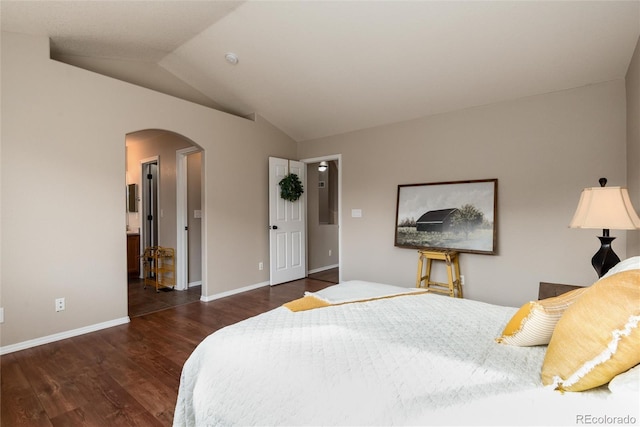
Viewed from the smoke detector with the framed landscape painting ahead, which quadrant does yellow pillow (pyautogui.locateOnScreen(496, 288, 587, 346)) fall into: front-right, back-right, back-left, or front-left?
front-right

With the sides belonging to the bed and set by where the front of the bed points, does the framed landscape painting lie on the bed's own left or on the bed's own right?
on the bed's own right

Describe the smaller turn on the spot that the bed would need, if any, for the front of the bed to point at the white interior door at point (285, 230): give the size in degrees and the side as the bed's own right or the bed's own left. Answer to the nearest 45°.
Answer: approximately 45° to the bed's own right

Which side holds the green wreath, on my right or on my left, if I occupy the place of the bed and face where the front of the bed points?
on my right

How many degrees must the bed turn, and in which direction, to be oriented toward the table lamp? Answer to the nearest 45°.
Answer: approximately 135° to its right

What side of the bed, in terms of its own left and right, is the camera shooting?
left

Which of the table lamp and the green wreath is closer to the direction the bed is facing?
the green wreath

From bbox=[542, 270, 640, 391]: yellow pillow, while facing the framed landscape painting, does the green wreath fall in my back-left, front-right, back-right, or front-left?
front-left
